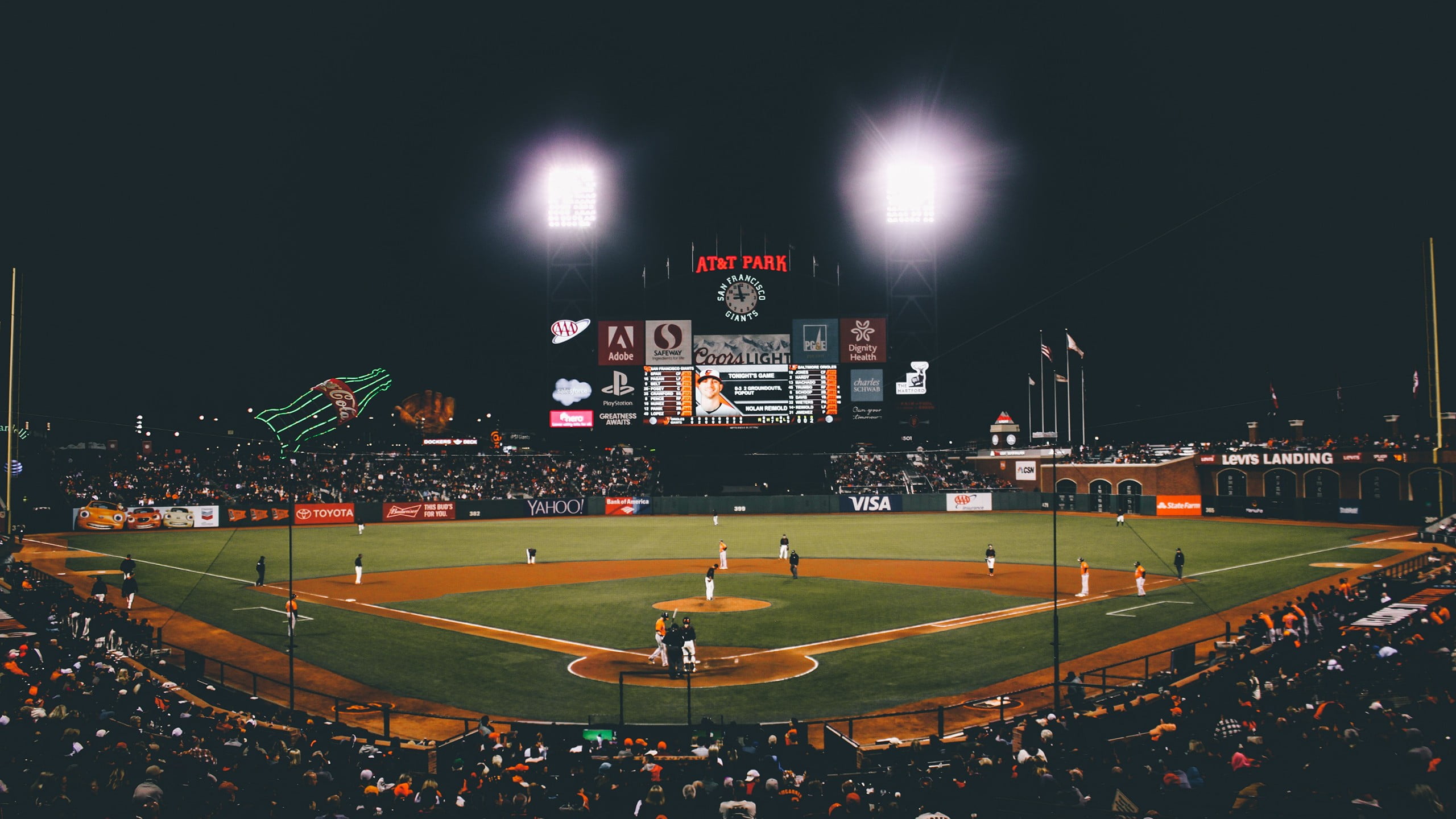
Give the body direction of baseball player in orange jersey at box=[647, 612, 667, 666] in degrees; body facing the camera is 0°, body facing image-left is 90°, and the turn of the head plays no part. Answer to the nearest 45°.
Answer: approximately 270°
